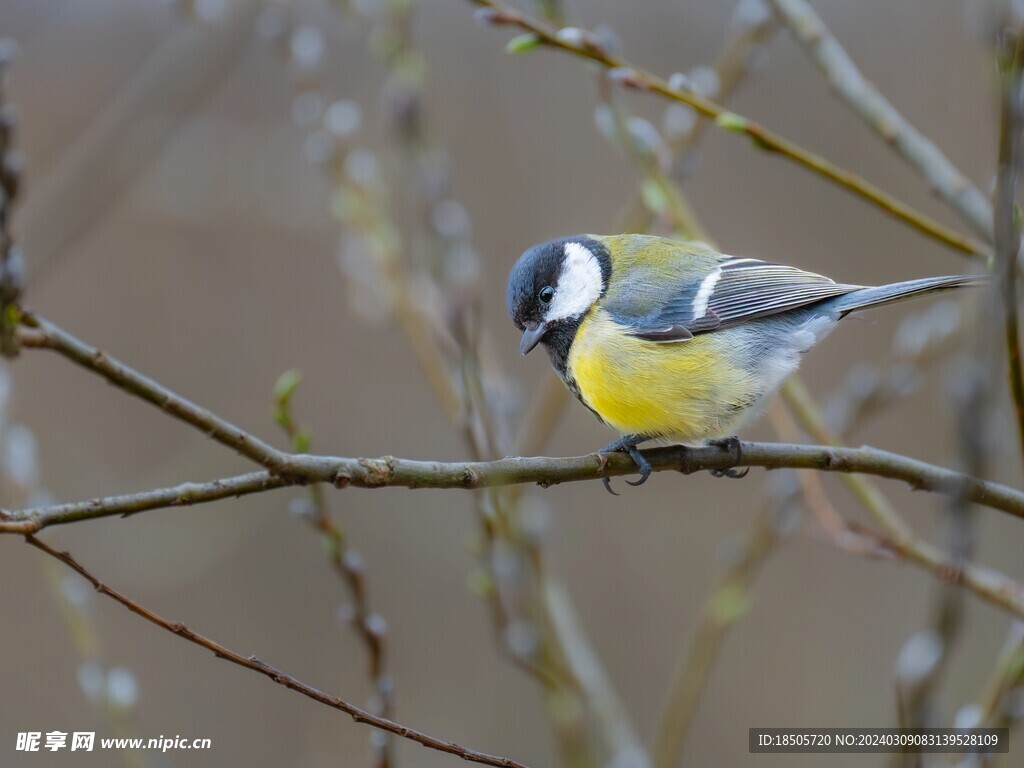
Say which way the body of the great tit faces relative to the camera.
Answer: to the viewer's left

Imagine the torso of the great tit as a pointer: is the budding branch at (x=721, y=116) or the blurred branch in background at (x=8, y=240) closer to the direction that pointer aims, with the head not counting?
the blurred branch in background

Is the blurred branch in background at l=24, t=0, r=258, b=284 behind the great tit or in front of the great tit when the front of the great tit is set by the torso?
in front
